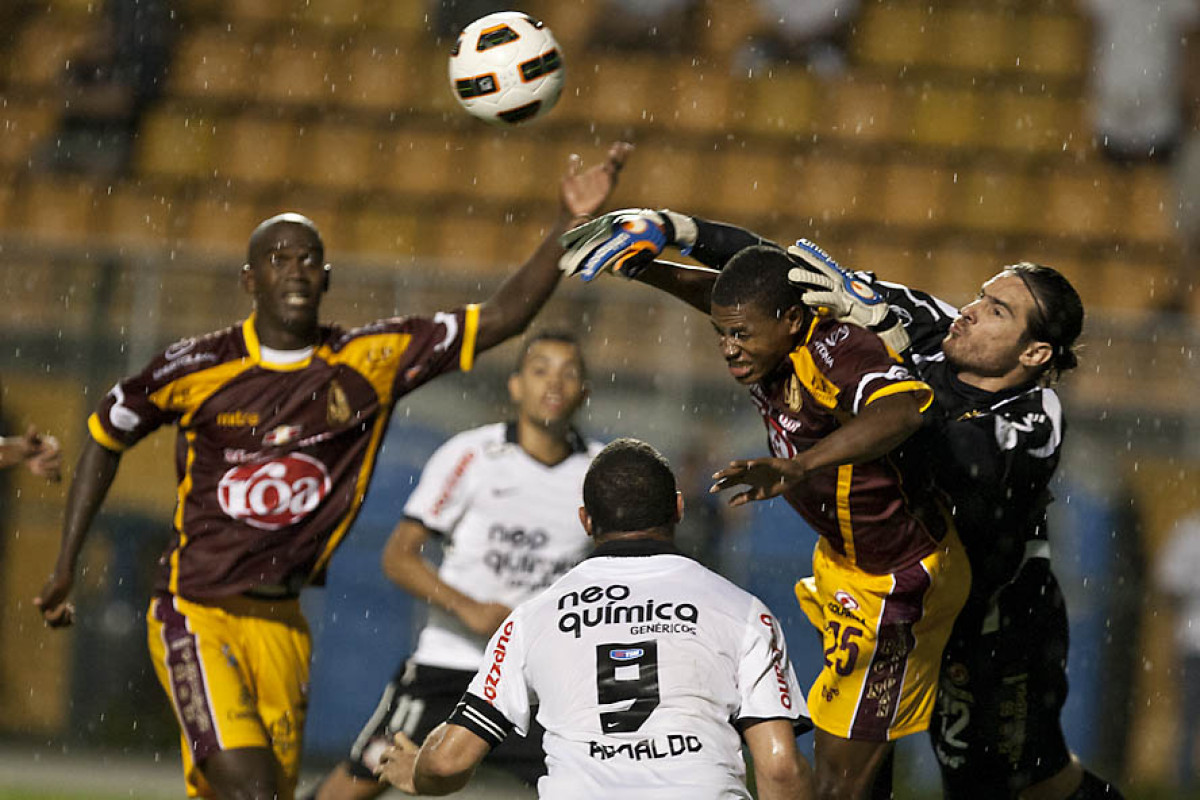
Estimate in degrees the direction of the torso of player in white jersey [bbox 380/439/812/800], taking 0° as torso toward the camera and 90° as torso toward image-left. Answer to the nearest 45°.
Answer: approximately 180°

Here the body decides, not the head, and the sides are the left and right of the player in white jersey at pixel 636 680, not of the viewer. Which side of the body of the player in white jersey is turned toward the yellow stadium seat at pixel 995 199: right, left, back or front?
front

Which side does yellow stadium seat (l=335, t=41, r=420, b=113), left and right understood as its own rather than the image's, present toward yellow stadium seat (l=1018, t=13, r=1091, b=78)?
left

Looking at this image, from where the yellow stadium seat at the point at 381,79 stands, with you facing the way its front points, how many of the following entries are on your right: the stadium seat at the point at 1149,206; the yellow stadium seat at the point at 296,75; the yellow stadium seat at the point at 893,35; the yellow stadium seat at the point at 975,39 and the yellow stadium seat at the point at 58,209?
2

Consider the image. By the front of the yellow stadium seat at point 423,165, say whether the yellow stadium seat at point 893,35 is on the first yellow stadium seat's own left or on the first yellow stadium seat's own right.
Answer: on the first yellow stadium seat's own left

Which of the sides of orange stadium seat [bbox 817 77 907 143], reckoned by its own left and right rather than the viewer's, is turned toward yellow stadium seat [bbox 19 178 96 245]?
right

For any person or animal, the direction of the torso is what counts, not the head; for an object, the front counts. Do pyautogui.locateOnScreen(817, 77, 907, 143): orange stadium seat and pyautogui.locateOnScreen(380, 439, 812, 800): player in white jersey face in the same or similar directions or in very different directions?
very different directions

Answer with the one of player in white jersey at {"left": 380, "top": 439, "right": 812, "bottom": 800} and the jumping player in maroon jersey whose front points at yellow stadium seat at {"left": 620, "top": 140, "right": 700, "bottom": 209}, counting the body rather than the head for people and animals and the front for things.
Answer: the player in white jersey

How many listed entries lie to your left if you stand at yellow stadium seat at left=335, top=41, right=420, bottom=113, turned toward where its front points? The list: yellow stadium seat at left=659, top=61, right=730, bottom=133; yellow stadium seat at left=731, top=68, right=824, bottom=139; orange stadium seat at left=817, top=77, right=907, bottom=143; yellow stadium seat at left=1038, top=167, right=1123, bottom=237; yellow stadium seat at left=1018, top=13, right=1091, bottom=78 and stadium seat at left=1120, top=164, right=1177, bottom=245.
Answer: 6

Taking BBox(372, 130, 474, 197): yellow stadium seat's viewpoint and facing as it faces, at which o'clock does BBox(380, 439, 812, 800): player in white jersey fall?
The player in white jersey is roughly at 12 o'clock from the yellow stadium seat.

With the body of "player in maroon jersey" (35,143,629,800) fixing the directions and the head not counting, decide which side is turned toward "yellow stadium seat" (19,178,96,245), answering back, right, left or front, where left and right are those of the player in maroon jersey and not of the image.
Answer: back

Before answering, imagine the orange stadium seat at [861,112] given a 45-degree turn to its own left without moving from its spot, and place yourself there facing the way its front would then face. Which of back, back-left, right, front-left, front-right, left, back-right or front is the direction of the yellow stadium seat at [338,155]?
back-right
